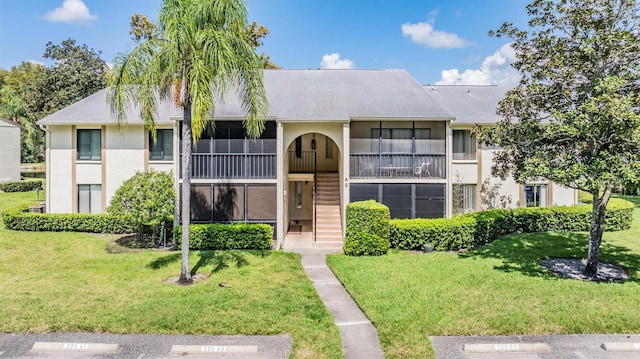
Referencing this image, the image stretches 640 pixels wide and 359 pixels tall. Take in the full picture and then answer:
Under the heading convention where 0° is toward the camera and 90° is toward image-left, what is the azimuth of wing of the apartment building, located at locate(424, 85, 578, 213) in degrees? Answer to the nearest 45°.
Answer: approximately 0°

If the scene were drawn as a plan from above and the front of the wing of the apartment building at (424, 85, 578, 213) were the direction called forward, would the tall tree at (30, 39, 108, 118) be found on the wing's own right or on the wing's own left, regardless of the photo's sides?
on the wing's own right

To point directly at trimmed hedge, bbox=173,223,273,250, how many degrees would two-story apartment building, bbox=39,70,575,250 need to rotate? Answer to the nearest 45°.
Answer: approximately 45° to its right

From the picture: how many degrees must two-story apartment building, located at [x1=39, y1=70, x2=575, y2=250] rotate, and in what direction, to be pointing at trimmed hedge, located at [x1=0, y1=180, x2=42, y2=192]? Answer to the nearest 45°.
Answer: approximately 135° to its right

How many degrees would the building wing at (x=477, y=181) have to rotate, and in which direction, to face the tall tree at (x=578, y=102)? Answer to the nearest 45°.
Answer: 0° — it already faces it

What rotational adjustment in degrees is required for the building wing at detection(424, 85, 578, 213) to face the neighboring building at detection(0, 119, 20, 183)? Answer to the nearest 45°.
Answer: approximately 90° to its right

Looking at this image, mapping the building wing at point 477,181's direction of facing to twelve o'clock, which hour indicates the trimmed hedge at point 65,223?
The trimmed hedge is roughly at 2 o'clock from the building wing.

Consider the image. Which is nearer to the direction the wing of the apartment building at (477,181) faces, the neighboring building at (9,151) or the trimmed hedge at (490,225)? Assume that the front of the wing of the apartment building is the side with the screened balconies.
the trimmed hedge

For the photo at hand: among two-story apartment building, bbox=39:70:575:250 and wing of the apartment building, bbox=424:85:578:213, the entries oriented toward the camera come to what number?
2

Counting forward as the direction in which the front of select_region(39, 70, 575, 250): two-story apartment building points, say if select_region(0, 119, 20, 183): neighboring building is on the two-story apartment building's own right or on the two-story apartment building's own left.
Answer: on the two-story apartment building's own right
